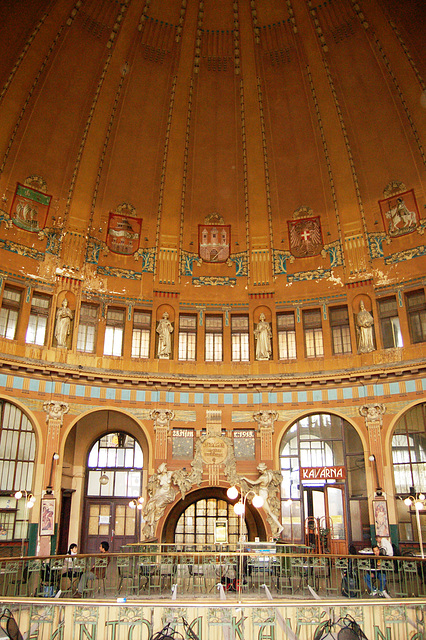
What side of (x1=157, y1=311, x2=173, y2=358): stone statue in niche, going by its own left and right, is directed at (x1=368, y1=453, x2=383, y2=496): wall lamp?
left

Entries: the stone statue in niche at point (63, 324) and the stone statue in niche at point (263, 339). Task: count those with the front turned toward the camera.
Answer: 2

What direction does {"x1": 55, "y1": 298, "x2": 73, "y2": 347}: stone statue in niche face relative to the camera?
toward the camera

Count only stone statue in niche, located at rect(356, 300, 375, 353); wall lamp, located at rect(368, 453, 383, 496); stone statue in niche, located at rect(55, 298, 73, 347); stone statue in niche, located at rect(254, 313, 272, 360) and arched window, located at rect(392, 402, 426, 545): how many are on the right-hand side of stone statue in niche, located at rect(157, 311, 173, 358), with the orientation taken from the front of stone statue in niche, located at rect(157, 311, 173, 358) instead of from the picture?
1

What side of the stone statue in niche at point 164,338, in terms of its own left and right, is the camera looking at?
front

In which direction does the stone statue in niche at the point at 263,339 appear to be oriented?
toward the camera

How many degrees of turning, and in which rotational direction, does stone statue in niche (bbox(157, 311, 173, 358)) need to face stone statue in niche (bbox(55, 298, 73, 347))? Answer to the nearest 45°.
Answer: approximately 90° to its right

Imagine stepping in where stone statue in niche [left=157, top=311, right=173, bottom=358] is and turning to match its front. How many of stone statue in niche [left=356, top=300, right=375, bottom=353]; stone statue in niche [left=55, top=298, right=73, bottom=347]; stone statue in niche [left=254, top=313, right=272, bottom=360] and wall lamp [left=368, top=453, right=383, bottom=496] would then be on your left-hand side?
3

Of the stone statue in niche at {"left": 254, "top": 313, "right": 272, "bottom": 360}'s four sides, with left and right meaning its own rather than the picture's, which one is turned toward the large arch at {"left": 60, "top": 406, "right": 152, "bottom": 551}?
right

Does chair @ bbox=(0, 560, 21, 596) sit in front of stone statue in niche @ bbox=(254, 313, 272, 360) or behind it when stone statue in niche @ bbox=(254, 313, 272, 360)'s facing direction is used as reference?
in front

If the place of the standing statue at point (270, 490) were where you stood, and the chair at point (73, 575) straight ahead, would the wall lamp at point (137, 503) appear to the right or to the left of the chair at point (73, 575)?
right

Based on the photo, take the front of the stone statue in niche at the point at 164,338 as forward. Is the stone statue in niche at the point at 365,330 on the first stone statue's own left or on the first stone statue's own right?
on the first stone statue's own left
